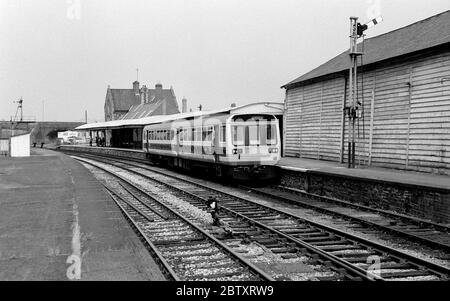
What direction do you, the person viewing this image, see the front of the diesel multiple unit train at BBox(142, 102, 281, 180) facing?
facing the viewer and to the right of the viewer

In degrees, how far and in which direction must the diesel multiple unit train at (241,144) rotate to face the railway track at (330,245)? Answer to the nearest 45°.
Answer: approximately 45° to its right

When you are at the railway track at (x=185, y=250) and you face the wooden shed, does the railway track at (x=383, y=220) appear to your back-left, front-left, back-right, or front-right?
front-right

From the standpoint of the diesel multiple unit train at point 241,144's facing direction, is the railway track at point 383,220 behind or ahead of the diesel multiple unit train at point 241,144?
ahead

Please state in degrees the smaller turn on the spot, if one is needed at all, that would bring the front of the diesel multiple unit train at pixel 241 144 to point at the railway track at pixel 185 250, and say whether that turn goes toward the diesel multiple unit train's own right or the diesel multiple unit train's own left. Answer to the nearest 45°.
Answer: approximately 45° to the diesel multiple unit train's own right

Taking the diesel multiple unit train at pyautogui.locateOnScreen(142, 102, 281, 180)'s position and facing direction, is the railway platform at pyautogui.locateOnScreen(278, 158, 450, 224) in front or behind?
in front
